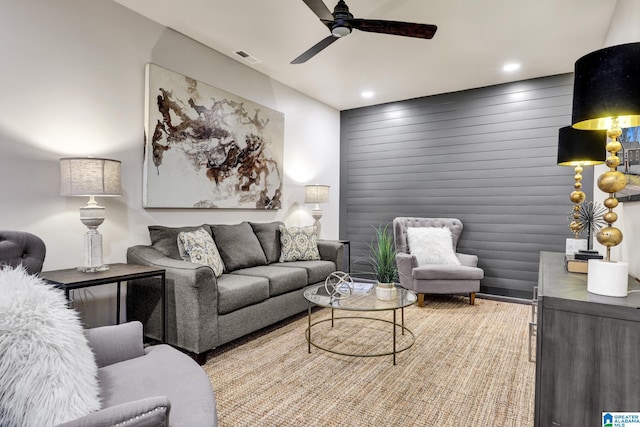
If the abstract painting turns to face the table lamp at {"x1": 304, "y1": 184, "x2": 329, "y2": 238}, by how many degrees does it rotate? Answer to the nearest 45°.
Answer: approximately 90° to its left

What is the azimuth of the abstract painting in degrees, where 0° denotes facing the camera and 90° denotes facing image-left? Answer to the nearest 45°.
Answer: approximately 315°

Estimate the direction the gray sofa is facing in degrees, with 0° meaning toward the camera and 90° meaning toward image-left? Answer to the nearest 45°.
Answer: approximately 315°

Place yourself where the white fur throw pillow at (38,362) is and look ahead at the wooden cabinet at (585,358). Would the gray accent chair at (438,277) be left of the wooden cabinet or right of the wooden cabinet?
left

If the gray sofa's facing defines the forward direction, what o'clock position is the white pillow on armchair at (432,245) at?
The white pillow on armchair is roughly at 10 o'clock from the gray sofa.

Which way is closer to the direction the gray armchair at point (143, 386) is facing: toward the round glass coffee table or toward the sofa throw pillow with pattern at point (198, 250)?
the round glass coffee table

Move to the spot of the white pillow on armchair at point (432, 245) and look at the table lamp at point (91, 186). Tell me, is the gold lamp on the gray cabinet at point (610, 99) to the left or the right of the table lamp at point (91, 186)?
left

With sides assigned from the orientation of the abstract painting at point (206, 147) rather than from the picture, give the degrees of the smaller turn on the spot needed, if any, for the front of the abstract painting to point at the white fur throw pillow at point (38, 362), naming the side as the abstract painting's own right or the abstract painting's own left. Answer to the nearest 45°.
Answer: approximately 45° to the abstract painting's own right

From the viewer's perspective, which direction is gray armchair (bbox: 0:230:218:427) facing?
to the viewer's right
